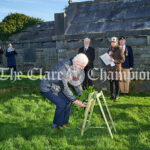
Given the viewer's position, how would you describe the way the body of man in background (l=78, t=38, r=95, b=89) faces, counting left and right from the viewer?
facing the viewer

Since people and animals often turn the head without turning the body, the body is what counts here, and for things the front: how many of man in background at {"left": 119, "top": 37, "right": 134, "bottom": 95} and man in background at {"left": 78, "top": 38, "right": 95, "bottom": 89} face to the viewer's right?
0

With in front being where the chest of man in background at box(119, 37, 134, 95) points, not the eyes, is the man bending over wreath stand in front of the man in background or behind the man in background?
in front

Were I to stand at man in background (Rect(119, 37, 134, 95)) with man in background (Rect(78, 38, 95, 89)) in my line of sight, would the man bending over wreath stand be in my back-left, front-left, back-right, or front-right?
front-left

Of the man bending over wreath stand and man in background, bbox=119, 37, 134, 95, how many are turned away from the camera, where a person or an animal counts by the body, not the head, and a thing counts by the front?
0

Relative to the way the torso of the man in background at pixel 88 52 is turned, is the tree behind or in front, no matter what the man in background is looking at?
behind

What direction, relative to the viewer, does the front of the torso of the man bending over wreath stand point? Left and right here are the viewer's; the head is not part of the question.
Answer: facing the viewer and to the right of the viewer

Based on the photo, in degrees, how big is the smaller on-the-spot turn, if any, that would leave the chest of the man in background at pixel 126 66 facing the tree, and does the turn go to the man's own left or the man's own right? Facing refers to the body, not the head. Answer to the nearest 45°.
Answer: approximately 90° to the man's own right

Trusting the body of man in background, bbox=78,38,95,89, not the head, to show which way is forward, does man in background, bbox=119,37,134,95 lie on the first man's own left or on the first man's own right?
on the first man's own left
